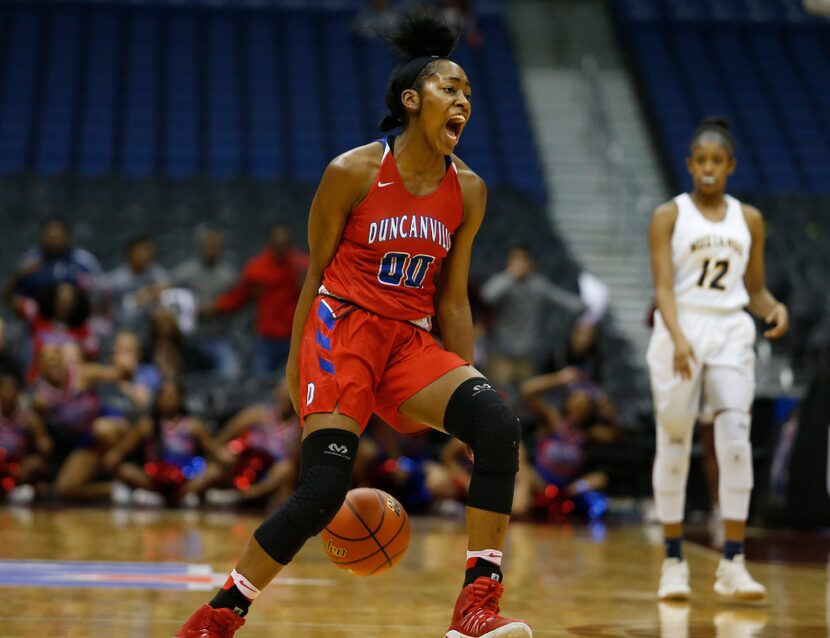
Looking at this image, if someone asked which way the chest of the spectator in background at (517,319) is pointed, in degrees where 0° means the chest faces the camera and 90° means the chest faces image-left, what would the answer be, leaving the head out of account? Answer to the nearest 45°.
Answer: approximately 0°

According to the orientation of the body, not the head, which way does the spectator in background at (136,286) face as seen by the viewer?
toward the camera

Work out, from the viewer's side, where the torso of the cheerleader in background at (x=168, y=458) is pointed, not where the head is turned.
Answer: toward the camera

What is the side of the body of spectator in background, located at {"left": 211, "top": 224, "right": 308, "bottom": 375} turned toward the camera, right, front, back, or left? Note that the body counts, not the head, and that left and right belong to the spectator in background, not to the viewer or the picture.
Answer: front

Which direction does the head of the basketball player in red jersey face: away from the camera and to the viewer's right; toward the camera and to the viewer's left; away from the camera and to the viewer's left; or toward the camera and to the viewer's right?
toward the camera and to the viewer's right

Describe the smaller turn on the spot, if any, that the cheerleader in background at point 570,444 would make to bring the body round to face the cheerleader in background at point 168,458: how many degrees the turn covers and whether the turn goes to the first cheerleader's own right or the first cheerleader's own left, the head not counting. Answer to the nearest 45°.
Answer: approximately 90° to the first cheerleader's own right

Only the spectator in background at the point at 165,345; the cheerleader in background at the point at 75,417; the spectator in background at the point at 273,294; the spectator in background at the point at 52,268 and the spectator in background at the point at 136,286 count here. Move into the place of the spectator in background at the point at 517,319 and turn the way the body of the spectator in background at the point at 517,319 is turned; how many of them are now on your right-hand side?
5
